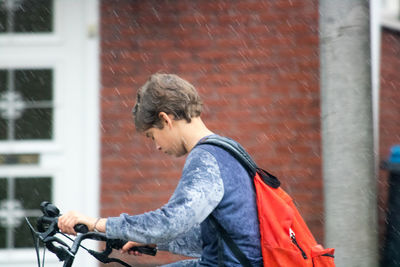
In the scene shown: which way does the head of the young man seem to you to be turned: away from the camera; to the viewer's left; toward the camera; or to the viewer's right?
to the viewer's left

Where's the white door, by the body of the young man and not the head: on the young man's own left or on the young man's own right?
on the young man's own right

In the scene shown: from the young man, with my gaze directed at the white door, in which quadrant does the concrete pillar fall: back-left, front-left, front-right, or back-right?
front-right

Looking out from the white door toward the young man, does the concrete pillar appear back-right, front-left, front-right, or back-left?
front-left

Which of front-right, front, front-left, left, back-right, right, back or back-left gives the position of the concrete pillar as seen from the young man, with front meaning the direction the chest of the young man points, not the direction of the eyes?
back-right

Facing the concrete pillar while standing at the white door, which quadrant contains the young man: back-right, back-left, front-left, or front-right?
front-right

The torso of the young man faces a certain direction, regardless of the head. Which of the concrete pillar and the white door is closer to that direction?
the white door

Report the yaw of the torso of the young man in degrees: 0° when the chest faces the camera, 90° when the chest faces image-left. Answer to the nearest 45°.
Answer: approximately 90°
